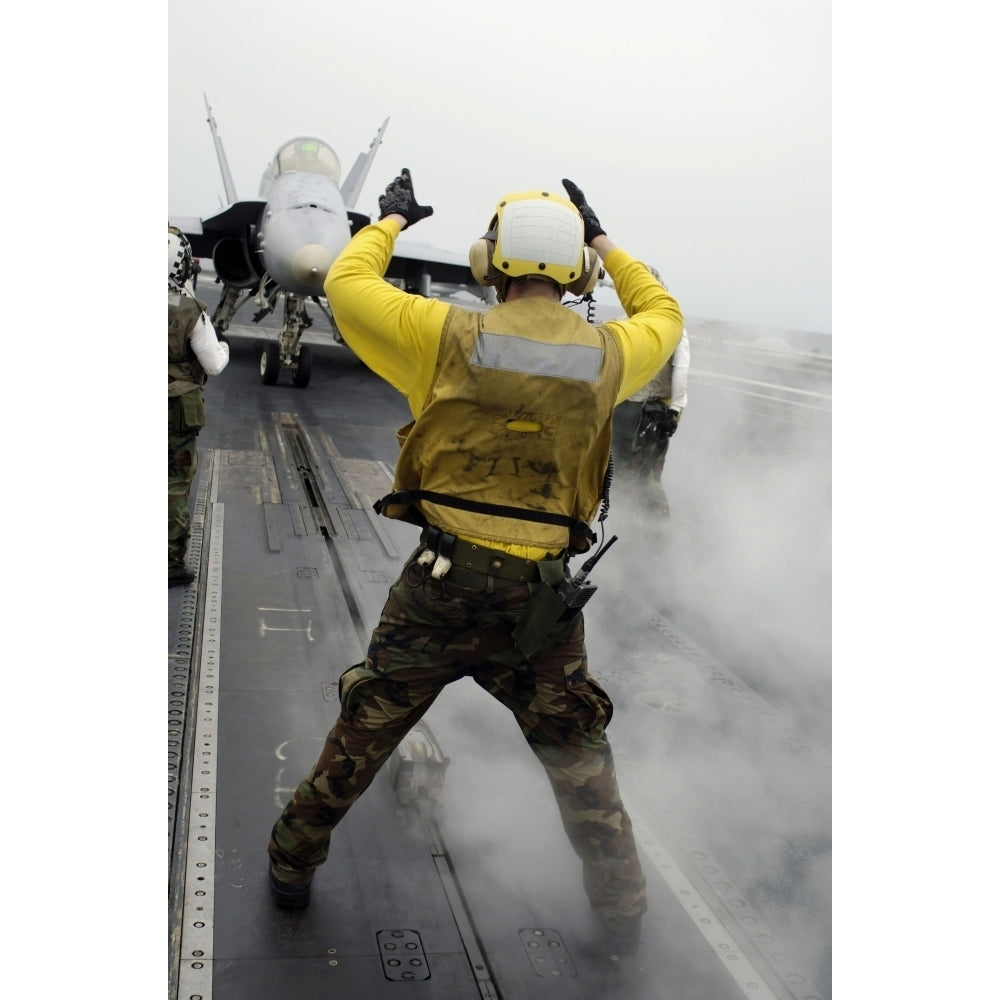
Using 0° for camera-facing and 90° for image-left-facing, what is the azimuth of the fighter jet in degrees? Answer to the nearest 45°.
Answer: approximately 0°

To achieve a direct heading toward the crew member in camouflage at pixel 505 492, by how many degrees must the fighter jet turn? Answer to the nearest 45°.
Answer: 0° — it already faces them

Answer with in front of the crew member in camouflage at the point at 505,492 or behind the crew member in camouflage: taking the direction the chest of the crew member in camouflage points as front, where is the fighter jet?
in front

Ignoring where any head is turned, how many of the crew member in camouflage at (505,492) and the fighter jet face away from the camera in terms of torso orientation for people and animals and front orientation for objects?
1

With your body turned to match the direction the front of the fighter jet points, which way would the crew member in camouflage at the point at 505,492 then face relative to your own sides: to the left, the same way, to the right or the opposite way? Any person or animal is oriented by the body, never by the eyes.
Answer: the opposite way

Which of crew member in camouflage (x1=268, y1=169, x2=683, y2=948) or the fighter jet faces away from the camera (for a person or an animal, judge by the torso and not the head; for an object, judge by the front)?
the crew member in camouflage

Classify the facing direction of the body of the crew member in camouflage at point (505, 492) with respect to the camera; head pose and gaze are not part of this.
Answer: away from the camera
